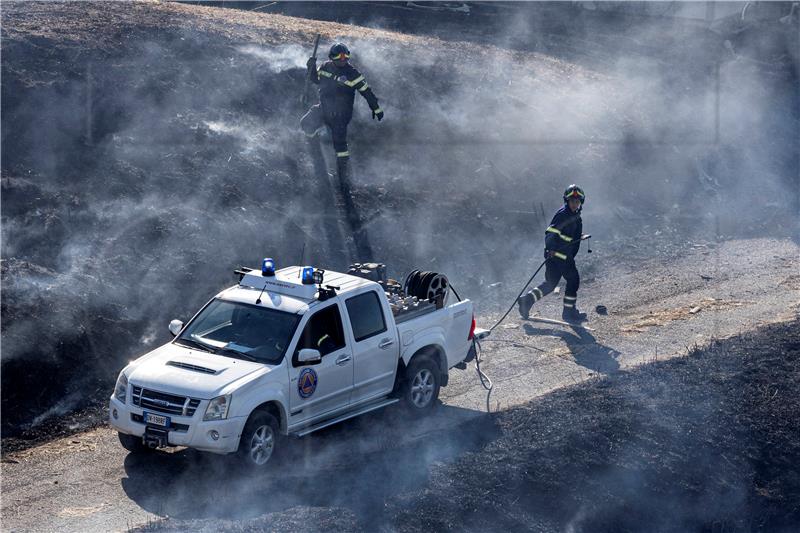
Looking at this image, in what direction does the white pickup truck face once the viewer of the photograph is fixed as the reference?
facing the viewer and to the left of the viewer

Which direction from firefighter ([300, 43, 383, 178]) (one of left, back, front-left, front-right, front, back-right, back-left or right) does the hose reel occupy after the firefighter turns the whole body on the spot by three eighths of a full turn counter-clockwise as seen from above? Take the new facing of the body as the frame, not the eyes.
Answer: back-right

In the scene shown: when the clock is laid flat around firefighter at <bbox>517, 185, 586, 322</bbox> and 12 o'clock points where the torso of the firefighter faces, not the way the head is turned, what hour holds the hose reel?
The hose reel is roughly at 4 o'clock from the firefighter.

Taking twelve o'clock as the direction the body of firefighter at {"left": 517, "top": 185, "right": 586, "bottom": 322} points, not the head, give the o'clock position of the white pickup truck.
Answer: The white pickup truck is roughly at 4 o'clock from the firefighter.

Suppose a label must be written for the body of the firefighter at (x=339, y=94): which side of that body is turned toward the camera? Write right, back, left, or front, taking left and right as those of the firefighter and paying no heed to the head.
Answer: front

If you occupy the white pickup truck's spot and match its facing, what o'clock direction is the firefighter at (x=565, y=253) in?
The firefighter is roughly at 6 o'clock from the white pickup truck.

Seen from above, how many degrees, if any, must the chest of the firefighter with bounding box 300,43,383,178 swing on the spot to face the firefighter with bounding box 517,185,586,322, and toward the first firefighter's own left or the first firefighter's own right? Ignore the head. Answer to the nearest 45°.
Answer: approximately 45° to the first firefighter's own left

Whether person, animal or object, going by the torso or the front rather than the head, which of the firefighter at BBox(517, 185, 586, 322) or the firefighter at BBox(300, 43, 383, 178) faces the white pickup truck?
the firefighter at BBox(300, 43, 383, 178)
